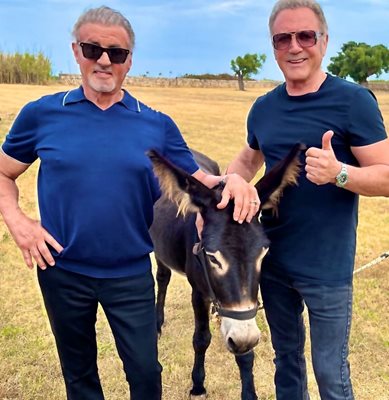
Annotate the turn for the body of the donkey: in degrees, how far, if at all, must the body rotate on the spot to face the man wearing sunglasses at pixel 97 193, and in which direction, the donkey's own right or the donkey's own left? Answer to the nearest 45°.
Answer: approximately 135° to the donkey's own right

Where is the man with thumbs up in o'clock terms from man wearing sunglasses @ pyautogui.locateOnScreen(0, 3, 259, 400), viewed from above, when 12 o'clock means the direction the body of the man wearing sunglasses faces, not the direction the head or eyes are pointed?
The man with thumbs up is roughly at 9 o'clock from the man wearing sunglasses.

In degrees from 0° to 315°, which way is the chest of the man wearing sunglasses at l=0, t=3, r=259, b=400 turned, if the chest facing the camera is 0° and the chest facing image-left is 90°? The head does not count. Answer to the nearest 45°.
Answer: approximately 0°

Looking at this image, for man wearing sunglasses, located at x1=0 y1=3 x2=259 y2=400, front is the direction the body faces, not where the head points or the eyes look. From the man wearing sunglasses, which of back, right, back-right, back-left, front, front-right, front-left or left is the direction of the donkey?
left

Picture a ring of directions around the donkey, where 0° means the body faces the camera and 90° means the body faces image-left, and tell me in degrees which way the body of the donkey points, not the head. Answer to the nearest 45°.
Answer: approximately 315°
